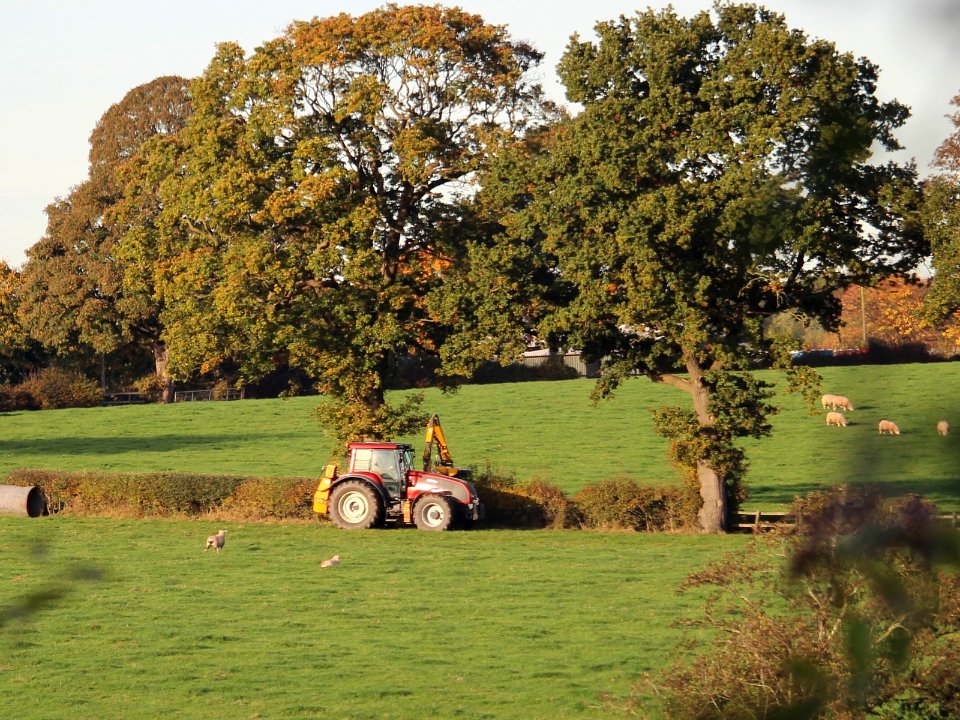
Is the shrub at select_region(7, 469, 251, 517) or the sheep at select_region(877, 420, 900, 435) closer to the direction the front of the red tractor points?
the sheep

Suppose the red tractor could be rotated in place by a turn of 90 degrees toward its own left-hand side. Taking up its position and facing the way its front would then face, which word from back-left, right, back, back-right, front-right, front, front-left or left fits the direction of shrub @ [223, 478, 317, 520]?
front-left

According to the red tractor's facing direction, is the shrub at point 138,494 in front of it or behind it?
behind

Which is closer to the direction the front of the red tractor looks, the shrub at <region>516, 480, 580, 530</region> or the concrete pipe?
the shrub

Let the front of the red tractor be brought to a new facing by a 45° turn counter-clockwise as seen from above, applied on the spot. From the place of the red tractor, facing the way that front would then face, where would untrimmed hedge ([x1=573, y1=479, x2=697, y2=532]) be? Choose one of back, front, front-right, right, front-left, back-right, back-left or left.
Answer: front-right

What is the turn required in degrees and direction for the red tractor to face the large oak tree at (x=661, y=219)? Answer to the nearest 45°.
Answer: approximately 45° to its right

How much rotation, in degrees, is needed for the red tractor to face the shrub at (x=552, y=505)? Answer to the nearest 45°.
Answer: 0° — it already faces it

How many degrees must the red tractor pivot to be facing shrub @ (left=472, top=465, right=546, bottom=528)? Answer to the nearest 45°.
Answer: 0° — it already faces it

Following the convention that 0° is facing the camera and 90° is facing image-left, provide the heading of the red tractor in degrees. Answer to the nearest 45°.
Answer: approximately 270°

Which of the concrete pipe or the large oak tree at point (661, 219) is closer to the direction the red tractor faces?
the large oak tree
